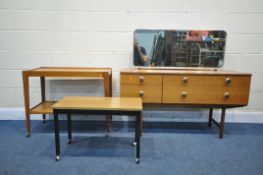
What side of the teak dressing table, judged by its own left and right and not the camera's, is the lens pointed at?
front
